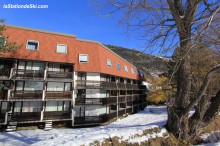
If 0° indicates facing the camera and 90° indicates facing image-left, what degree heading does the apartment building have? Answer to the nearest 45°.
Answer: approximately 315°
